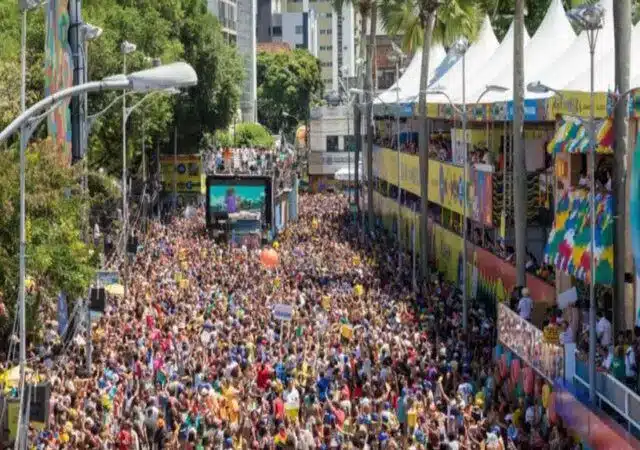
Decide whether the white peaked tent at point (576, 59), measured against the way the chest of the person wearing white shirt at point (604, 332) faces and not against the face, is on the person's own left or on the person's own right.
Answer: on the person's own right

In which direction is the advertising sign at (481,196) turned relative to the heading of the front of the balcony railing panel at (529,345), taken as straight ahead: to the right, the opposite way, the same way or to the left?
the same way

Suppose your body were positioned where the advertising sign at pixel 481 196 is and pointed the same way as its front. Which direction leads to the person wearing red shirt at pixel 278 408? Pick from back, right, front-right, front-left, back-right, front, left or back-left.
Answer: front-left

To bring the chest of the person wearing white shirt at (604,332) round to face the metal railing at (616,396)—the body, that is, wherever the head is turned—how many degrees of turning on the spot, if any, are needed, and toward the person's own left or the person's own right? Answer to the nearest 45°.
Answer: approximately 90° to the person's own left

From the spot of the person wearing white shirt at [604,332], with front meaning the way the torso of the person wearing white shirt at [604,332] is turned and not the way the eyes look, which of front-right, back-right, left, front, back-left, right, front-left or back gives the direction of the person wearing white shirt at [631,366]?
left

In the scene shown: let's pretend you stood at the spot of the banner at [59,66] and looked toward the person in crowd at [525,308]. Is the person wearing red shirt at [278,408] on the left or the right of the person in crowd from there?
right

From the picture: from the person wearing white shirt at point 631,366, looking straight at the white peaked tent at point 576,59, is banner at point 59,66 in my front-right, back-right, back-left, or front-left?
front-left

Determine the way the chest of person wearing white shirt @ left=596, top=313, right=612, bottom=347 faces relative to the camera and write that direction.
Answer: to the viewer's left

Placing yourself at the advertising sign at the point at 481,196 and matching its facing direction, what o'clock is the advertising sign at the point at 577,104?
the advertising sign at the point at 577,104 is roughly at 10 o'clock from the advertising sign at the point at 481,196.

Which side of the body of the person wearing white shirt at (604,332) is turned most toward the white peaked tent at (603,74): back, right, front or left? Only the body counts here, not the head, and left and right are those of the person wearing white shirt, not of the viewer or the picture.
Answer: right

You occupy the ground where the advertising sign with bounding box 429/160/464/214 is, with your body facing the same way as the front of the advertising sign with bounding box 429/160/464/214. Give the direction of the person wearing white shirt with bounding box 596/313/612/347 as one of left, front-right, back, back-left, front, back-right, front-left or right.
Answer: front-left

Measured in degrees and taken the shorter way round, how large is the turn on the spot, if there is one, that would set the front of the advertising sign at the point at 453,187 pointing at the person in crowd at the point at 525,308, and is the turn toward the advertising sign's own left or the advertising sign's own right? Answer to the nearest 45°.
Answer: approximately 45° to the advertising sign's own left

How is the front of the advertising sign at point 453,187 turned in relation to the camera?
facing the viewer and to the left of the viewer

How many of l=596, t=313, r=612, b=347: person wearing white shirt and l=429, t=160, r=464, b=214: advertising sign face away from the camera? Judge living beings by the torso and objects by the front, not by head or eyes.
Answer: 0

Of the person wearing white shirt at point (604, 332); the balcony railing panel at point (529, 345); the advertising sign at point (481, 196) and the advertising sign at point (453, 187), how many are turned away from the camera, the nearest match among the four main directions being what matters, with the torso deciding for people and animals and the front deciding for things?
0

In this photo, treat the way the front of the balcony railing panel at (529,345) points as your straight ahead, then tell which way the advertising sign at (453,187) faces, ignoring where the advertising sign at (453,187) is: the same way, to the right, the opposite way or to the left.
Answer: the same way

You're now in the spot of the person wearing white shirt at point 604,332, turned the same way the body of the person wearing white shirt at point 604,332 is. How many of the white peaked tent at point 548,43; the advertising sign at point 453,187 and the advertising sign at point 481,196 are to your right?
3
